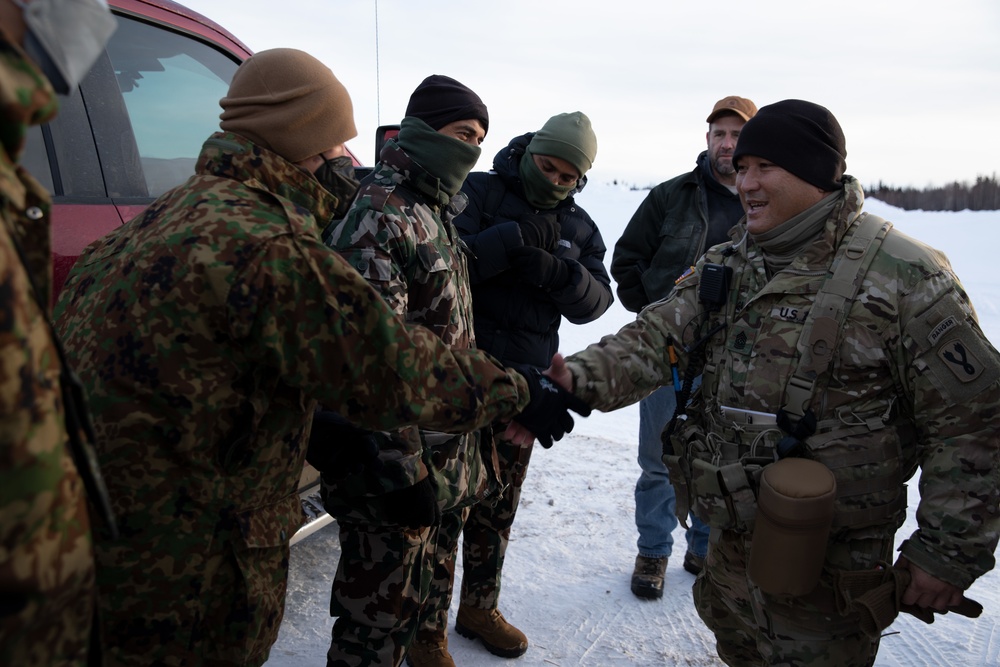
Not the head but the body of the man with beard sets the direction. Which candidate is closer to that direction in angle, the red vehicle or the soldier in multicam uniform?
the soldier in multicam uniform

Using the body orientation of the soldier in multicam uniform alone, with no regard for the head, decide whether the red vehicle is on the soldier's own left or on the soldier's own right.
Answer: on the soldier's own right

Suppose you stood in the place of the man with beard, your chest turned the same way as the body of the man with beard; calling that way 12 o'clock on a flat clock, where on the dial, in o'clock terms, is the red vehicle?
The red vehicle is roughly at 2 o'clock from the man with beard.

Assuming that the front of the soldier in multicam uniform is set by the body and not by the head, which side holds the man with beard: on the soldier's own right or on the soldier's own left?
on the soldier's own right

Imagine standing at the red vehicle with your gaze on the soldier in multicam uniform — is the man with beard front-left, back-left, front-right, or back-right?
front-left

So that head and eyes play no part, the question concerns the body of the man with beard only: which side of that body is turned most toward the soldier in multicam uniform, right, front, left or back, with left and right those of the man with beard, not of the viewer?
front

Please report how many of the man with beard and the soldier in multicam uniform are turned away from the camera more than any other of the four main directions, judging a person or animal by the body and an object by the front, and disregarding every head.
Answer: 0

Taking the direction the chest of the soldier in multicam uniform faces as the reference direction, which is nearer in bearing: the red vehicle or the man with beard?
the red vehicle

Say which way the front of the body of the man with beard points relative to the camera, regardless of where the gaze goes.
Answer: toward the camera

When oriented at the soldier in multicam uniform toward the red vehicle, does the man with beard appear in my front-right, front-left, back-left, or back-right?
front-right

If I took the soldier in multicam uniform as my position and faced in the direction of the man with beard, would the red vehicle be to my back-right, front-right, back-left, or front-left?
front-left

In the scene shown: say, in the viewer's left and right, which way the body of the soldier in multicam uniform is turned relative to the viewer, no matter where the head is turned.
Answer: facing the viewer and to the left of the viewer
